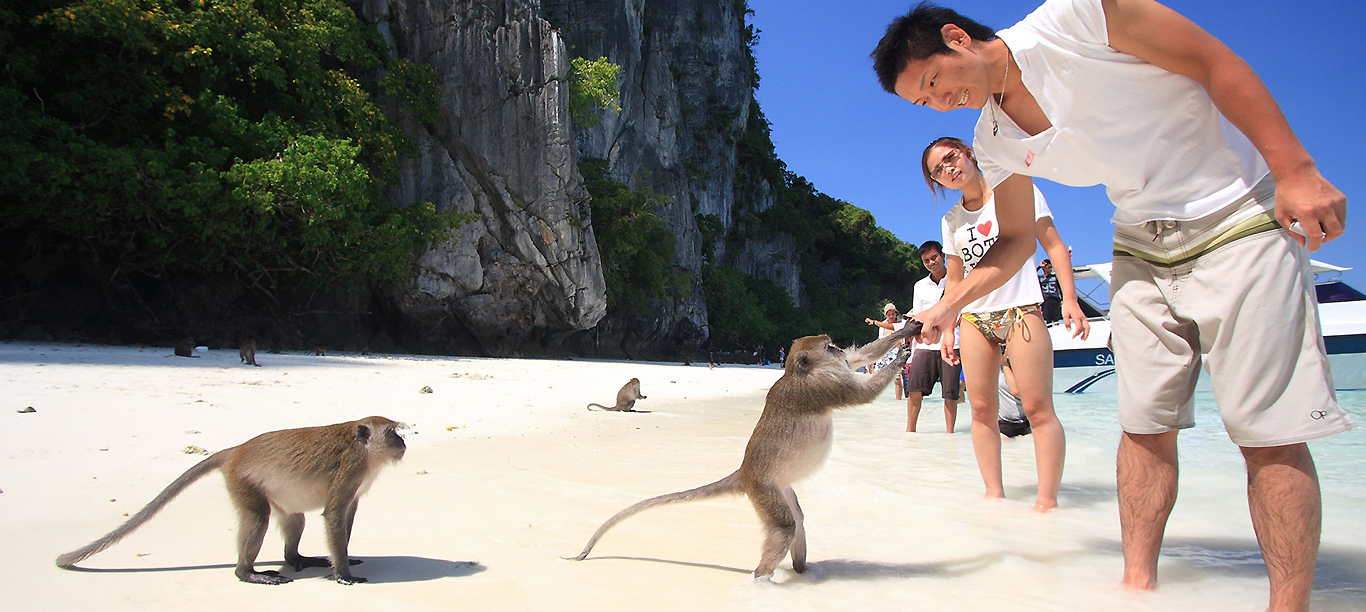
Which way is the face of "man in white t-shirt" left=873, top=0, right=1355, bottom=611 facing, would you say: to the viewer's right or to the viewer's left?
to the viewer's left

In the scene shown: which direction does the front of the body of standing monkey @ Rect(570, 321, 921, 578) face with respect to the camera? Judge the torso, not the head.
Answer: to the viewer's right

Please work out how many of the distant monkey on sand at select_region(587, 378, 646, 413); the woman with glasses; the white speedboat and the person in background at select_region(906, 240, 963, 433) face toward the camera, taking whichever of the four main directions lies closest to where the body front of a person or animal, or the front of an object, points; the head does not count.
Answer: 2

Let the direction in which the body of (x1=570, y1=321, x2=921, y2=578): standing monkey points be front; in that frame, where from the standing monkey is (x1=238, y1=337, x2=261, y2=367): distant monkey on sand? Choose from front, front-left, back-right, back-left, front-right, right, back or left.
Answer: back-left

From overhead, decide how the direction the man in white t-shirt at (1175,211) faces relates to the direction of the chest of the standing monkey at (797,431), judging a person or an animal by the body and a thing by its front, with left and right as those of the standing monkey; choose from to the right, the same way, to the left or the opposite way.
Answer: the opposite way

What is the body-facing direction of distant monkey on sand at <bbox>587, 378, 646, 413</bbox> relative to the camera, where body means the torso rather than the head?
to the viewer's right

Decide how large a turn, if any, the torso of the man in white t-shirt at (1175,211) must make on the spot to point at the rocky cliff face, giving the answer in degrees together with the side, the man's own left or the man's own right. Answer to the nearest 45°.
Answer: approximately 90° to the man's own right

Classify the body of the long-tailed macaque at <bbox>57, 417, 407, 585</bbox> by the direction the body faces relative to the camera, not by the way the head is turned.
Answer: to the viewer's right

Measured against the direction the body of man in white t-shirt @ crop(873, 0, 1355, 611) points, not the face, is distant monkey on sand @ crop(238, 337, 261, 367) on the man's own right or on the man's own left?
on the man's own right
